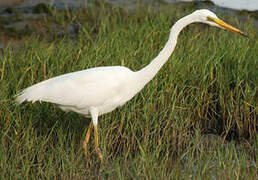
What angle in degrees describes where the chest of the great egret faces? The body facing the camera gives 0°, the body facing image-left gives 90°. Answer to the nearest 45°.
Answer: approximately 270°
